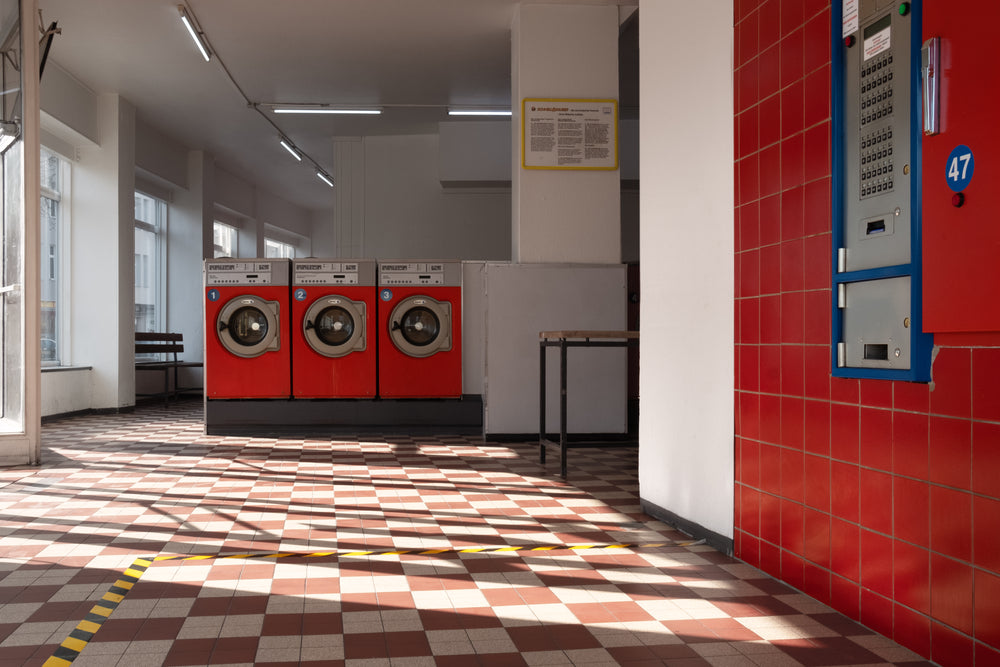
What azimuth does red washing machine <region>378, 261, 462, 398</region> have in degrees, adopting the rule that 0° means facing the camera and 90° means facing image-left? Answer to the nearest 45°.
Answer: approximately 0°

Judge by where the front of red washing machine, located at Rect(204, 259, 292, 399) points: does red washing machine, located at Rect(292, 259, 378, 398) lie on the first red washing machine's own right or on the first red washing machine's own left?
on the first red washing machine's own left

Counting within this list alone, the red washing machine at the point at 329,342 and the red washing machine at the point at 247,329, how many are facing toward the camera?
2

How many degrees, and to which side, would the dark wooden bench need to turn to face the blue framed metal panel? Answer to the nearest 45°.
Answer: approximately 45° to its right

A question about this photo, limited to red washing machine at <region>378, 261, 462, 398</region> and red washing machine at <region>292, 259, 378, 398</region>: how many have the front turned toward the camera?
2

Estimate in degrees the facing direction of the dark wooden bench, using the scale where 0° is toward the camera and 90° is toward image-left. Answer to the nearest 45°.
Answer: approximately 315°
